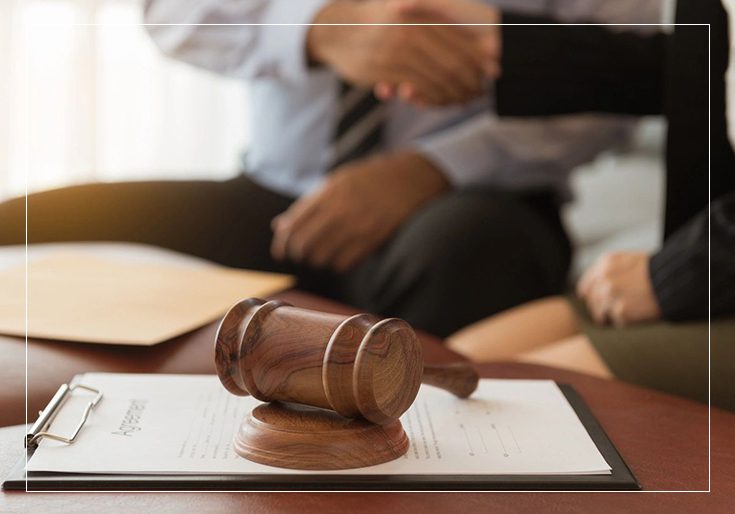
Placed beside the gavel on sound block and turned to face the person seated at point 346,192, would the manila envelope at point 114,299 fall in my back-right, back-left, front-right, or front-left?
front-left

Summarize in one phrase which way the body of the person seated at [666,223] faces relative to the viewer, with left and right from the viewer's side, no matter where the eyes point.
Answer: facing to the left of the viewer

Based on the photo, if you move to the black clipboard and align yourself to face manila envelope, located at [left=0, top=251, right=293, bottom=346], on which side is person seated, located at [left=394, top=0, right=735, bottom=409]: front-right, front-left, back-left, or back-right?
front-right
